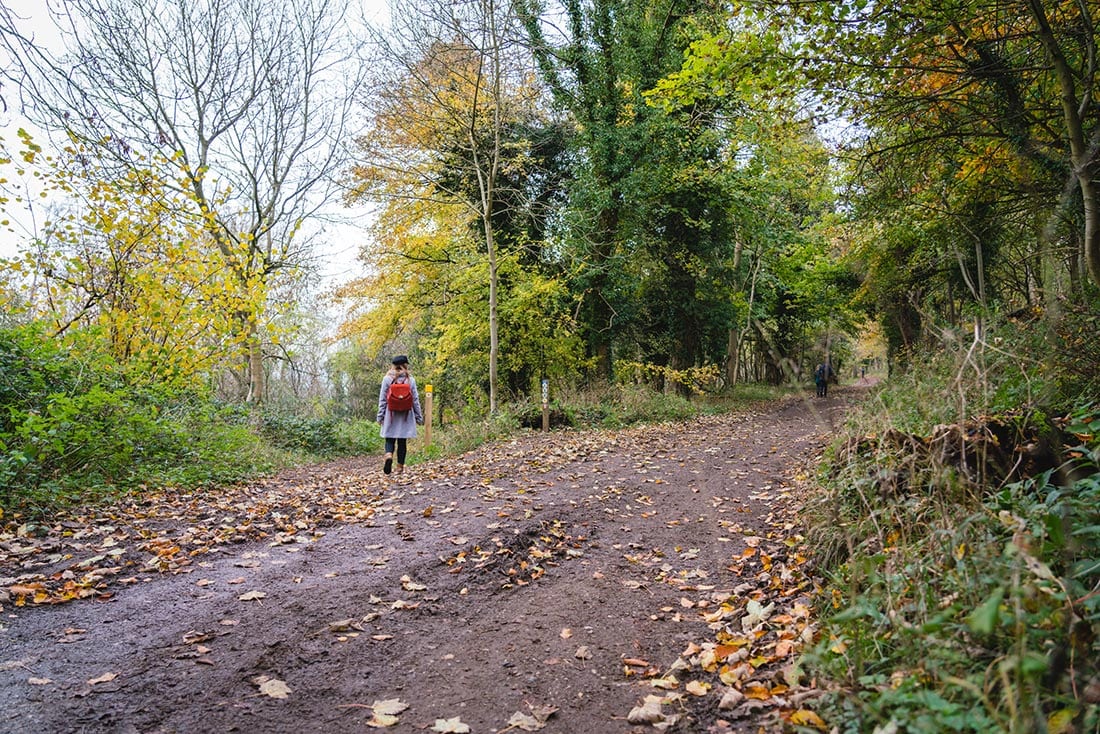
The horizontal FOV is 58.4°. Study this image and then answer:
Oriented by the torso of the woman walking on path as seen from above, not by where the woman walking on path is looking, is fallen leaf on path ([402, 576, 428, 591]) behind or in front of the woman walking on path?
behind

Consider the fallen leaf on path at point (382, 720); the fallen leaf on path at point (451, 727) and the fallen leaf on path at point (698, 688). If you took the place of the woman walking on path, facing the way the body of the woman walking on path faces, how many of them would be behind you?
3

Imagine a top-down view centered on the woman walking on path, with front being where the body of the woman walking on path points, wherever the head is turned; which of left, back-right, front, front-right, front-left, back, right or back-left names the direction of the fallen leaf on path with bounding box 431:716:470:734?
back

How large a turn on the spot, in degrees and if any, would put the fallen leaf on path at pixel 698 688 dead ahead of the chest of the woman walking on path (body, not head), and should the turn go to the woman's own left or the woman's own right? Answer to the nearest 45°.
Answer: approximately 180°

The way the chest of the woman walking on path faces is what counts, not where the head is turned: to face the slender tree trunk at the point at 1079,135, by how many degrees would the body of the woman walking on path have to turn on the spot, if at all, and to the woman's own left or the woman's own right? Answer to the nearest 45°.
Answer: approximately 135° to the woman's own right

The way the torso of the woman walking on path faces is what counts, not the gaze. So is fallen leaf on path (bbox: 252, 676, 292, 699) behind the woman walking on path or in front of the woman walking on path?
behind

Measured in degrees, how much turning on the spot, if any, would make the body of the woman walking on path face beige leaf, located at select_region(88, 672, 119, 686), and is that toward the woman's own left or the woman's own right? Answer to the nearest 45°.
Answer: approximately 180°

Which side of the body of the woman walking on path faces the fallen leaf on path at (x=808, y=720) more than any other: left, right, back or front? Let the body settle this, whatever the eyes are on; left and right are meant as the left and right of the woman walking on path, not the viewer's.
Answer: back

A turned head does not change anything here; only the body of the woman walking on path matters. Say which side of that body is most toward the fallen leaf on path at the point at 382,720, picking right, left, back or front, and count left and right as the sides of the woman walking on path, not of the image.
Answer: back

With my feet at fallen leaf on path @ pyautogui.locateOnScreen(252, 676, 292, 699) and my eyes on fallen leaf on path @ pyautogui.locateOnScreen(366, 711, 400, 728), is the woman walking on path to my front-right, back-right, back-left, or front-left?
back-left

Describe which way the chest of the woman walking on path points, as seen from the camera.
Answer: away from the camera

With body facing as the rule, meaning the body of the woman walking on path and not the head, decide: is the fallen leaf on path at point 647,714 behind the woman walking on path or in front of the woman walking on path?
behind

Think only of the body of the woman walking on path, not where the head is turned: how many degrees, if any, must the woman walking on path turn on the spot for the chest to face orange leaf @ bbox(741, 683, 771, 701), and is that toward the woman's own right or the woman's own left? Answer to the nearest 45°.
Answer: approximately 180°

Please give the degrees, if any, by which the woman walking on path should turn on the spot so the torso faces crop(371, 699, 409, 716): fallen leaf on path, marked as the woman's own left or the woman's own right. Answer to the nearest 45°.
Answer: approximately 180°

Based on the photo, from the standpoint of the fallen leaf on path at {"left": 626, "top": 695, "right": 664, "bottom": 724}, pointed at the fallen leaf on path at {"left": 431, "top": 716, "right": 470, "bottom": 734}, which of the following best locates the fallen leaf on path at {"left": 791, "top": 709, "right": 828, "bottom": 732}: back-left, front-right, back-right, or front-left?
back-left
